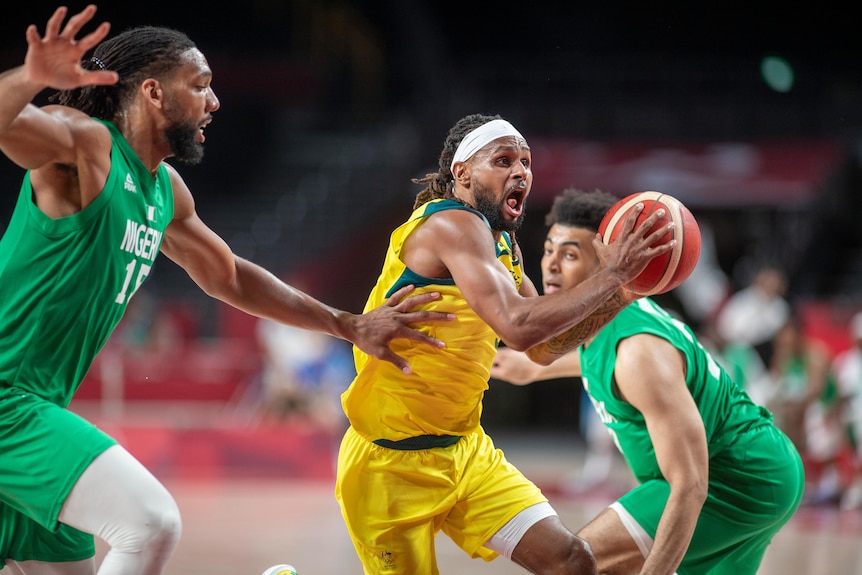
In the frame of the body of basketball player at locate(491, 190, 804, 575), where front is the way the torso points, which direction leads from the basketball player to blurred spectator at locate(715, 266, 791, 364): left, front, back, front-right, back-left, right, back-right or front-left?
right

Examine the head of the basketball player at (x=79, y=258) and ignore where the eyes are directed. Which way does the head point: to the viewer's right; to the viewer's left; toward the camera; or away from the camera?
to the viewer's right

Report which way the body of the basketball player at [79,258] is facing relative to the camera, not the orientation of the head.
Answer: to the viewer's right

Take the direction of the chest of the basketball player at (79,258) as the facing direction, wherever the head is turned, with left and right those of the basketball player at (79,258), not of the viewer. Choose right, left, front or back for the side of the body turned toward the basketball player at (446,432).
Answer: front

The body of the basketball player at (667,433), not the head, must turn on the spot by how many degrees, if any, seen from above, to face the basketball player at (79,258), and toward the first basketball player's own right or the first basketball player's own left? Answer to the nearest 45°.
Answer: approximately 45° to the first basketball player's own left

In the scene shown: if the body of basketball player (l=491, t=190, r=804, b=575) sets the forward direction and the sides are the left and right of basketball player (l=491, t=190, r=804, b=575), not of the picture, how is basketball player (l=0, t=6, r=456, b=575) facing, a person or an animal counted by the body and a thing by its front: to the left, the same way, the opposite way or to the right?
the opposite way

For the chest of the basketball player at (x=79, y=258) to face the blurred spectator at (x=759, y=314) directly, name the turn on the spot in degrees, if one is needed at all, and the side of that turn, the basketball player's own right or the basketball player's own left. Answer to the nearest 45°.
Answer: approximately 45° to the basketball player's own left

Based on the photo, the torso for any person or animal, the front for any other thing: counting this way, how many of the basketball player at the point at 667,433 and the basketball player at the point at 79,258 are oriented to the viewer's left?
1

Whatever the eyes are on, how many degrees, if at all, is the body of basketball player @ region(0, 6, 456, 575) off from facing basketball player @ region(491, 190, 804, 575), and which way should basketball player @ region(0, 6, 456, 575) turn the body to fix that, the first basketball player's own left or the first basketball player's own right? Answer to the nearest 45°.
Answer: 0° — they already face them

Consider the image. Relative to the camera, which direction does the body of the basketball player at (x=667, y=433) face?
to the viewer's left

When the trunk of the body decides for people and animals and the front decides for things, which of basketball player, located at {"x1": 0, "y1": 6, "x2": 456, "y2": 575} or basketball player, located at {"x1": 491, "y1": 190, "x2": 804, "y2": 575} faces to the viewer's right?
basketball player, located at {"x1": 0, "y1": 6, "x2": 456, "y2": 575}

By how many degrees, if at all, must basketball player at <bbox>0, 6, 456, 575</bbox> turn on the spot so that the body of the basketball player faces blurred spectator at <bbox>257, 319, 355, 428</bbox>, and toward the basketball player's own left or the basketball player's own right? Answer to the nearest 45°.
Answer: approximately 90° to the basketball player's own left

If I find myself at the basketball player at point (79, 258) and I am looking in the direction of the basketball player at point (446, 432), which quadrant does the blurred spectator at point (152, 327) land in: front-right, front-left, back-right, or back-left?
front-left

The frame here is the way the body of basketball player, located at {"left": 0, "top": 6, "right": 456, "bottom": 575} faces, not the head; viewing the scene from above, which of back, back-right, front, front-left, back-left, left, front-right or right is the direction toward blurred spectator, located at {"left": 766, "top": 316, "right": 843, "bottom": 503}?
front-left
